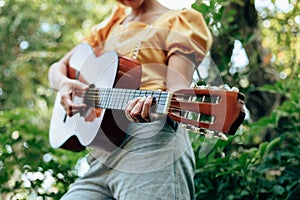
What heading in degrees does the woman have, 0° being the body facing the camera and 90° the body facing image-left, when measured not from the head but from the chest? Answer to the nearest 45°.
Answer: approximately 45°
